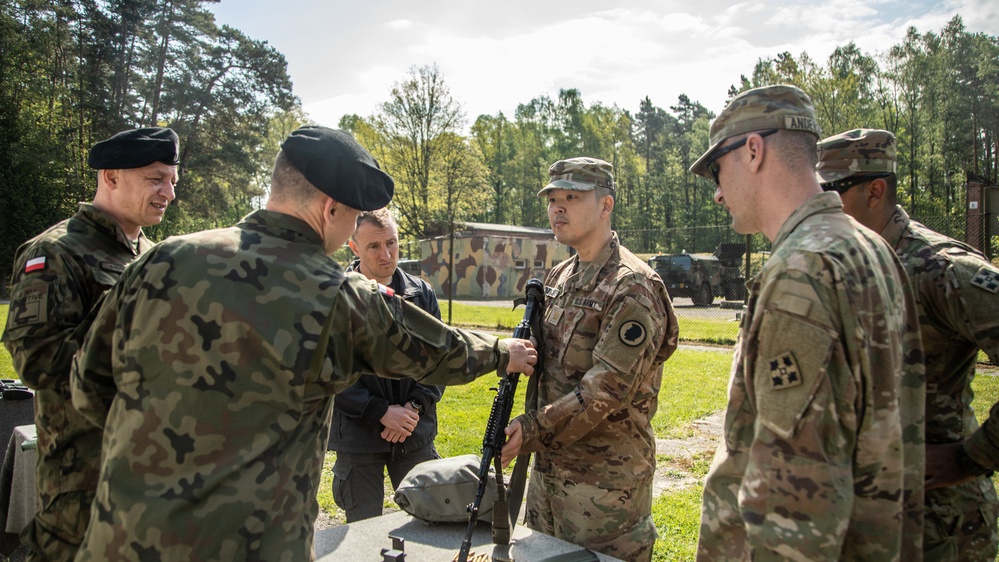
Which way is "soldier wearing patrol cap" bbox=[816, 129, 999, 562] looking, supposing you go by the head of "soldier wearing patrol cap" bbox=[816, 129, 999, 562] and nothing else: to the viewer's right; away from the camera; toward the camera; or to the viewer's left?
to the viewer's left

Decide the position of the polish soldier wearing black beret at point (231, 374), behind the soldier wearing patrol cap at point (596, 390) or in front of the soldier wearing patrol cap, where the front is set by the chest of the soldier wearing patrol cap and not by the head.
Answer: in front

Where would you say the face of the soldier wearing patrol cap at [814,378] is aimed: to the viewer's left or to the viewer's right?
to the viewer's left

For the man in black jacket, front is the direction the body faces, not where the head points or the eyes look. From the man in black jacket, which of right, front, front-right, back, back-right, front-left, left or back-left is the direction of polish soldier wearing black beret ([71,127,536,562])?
front-right

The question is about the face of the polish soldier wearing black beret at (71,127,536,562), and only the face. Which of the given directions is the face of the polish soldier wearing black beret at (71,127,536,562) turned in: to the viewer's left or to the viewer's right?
to the viewer's right

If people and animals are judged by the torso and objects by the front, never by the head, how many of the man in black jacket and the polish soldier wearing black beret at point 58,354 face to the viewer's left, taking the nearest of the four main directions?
0

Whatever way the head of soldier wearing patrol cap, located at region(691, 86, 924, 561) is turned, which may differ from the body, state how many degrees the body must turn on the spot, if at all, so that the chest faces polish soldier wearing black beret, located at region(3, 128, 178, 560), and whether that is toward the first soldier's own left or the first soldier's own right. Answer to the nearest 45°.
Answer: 0° — they already face them

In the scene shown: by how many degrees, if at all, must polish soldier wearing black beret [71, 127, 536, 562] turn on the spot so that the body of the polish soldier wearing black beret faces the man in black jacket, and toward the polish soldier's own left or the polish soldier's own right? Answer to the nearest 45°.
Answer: approximately 45° to the polish soldier's own left

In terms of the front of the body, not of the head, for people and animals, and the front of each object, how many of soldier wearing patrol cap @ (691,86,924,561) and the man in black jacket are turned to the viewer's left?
1

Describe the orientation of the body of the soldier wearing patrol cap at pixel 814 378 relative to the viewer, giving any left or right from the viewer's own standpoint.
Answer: facing to the left of the viewer

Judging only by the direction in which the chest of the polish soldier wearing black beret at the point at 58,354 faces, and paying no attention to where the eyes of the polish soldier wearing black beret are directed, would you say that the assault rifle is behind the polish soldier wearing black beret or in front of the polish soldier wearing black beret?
in front
